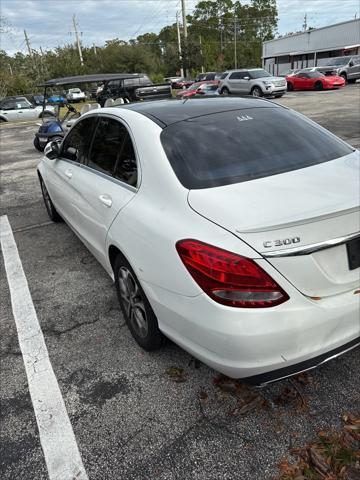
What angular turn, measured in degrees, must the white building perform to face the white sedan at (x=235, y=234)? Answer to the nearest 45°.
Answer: approximately 45° to its left

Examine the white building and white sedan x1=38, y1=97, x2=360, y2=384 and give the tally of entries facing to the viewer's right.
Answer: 0

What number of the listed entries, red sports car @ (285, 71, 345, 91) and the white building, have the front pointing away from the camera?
0

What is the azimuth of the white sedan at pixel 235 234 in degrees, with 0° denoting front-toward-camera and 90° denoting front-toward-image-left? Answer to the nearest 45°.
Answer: approximately 135°

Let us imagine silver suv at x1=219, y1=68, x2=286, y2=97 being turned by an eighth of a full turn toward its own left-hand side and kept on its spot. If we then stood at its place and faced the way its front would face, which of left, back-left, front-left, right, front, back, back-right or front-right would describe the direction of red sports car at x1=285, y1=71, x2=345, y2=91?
front-left

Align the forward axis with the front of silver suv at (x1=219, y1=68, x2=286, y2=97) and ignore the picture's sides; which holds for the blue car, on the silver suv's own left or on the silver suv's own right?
on the silver suv's own right

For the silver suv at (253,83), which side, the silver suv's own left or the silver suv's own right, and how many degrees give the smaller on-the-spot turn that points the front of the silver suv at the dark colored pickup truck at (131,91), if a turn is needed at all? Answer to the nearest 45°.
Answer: approximately 135° to the silver suv's own right

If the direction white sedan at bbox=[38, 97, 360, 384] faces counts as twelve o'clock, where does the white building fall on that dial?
The white building is roughly at 2 o'clock from the white sedan.

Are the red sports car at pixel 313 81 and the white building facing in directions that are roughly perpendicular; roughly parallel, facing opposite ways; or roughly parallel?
roughly perpendicular

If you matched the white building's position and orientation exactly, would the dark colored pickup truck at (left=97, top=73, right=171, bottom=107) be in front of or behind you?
in front
